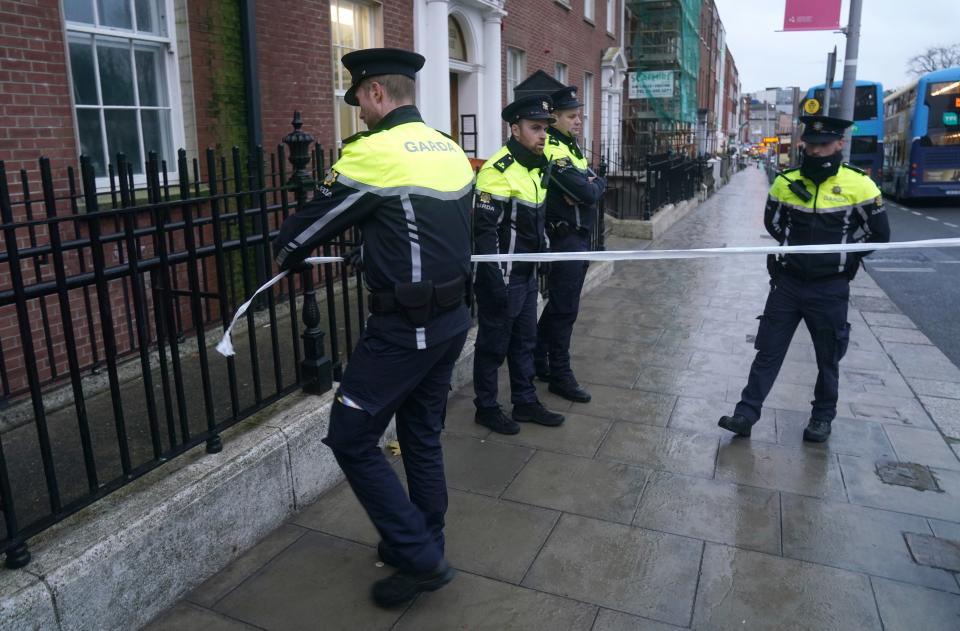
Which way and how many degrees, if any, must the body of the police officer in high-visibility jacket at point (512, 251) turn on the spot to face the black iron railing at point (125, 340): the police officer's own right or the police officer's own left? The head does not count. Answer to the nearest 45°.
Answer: approximately 90° to the police officer's own right

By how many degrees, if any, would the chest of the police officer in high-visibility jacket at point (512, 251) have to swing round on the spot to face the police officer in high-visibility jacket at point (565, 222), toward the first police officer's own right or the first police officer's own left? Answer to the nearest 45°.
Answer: approximately 90° to the first police officer's own left

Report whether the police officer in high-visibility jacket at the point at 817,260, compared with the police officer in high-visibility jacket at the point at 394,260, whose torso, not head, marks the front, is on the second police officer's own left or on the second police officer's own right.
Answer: on the second police officer's own right

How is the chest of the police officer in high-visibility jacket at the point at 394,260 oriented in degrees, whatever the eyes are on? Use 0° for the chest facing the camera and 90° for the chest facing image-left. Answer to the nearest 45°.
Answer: approximately 135°

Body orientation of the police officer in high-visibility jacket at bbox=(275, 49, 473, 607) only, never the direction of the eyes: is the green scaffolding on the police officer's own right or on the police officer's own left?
on the police officer's own right

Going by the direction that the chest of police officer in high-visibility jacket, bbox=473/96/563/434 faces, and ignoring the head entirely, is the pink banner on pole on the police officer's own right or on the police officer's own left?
on the police officer's own left

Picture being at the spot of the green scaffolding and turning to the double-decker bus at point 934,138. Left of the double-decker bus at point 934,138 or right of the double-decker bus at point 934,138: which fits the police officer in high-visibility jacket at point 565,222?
right

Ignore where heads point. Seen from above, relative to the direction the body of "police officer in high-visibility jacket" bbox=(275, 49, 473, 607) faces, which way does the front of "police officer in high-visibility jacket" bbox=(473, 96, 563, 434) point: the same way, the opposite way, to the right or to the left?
the opposite way

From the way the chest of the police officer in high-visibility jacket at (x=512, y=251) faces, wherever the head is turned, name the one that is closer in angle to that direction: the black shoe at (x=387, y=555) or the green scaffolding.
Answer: the black shoe
